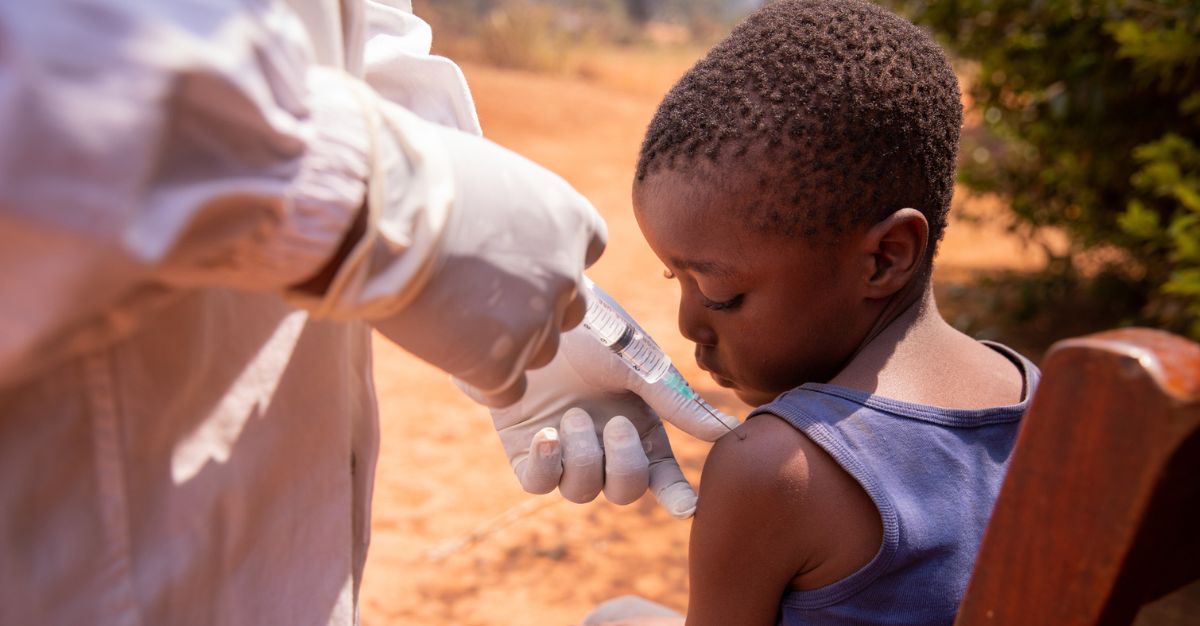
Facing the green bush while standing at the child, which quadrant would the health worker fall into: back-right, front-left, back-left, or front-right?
back-left

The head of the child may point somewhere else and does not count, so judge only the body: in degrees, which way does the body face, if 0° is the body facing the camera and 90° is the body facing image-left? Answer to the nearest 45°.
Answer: approximately 135°

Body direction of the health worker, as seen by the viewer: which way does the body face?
to the viewer's right

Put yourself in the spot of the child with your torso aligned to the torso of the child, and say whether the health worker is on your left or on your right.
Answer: on your left

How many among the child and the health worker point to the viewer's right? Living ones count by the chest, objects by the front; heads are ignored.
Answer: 1

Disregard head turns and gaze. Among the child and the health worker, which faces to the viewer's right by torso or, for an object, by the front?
the health worker
